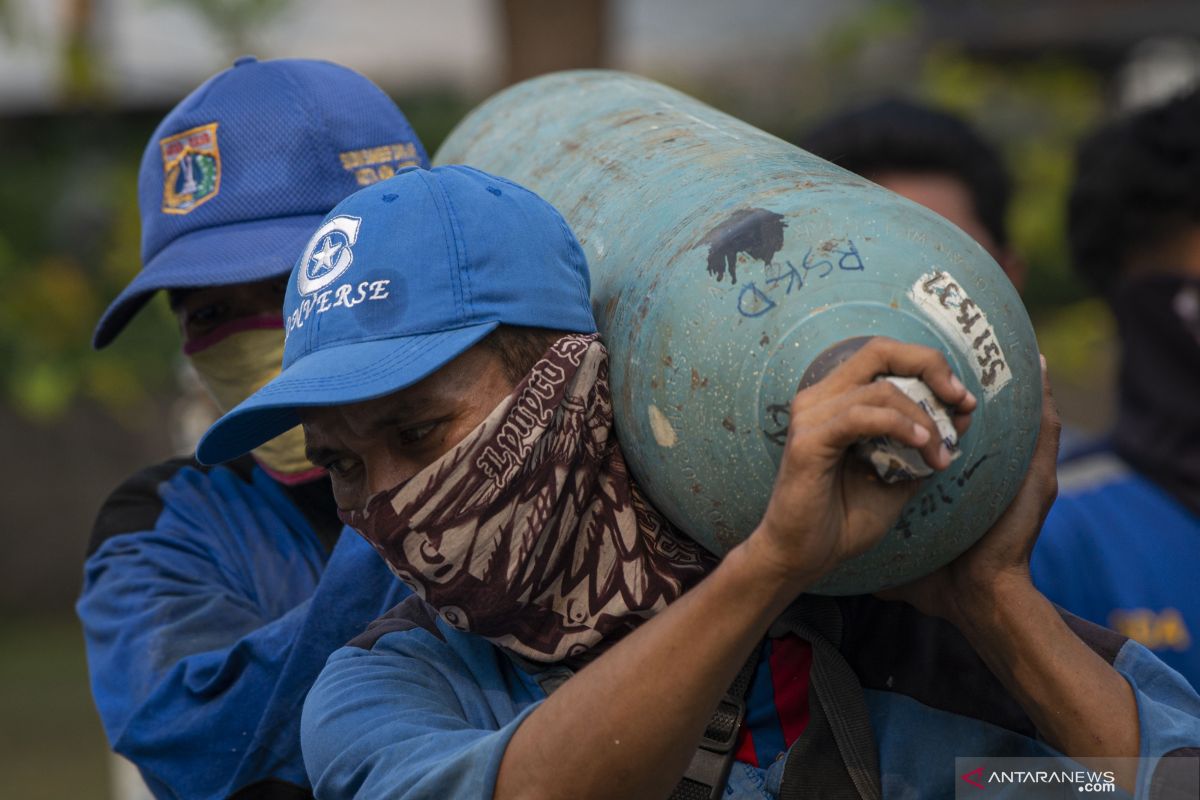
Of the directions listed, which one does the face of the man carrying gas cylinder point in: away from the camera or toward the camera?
toward the camera

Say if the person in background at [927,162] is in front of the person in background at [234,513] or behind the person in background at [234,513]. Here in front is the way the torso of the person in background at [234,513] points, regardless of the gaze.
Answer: behind

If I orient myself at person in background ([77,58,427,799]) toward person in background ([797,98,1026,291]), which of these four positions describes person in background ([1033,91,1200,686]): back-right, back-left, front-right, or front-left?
front-right

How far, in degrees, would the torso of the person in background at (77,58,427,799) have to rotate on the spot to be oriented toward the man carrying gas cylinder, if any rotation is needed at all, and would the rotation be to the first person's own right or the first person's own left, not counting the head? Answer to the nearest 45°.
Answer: approximately 90° to the first person's own left

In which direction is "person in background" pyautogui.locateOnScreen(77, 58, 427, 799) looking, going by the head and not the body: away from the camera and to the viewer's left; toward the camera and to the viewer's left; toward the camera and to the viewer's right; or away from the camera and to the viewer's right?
toward the camera and to the viewer's left

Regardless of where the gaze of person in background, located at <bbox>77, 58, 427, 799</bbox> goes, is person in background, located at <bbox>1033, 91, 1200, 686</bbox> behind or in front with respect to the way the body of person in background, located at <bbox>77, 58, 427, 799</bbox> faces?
behind

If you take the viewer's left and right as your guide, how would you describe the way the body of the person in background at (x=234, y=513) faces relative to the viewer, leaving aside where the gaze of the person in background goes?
facing the viewer and to the left of the viewer
